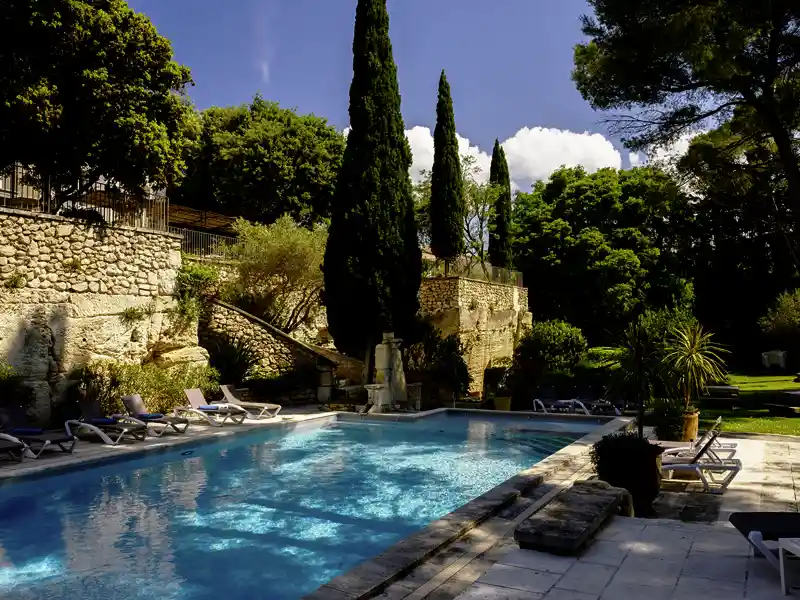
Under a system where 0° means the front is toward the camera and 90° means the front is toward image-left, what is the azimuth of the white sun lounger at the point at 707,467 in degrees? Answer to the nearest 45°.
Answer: approximately 90°

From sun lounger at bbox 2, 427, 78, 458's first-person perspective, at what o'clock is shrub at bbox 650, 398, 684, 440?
The shrub is roughly at 1 o'clock from the sun lounger.

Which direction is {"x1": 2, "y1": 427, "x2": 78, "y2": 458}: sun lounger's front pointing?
to the viewer's right

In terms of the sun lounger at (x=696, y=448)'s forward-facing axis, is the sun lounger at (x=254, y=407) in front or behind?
in front

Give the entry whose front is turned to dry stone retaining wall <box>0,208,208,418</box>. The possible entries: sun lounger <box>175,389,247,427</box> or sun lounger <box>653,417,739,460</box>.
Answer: sun lounger <box>653,417,739,460</box>

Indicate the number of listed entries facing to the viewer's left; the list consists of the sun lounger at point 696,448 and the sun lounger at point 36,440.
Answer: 1

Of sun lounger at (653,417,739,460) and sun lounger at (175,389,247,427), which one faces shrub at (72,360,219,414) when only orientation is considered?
sun lounger at (653,417,739,460)

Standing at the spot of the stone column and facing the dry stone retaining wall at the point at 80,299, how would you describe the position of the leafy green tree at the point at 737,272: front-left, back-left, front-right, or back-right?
back-right

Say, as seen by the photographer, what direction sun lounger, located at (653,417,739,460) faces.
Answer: facing to the left of the viewer

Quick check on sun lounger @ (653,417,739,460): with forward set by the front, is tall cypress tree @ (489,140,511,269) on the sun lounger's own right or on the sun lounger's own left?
on the sun lounger's own right

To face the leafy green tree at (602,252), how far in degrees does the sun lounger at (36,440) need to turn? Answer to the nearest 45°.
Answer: approximately 45° to its left

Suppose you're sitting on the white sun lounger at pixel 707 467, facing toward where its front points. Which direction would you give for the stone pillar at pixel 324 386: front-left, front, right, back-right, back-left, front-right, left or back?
front-right

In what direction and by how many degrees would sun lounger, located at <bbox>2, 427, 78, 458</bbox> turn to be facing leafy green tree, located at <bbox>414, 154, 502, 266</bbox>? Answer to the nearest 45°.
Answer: approximately 45° to its left

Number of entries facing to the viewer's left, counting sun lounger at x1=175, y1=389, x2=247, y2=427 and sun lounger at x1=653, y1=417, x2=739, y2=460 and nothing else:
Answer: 1

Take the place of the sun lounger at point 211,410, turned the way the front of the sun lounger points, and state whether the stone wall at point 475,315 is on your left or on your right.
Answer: on your left

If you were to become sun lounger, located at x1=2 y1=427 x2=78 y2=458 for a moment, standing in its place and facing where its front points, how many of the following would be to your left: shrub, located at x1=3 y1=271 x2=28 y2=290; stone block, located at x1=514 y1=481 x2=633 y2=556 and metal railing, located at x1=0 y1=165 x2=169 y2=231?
2

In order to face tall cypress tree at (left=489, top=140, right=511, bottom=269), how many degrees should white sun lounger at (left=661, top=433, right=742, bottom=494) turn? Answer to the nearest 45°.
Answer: approximately 90° to its right

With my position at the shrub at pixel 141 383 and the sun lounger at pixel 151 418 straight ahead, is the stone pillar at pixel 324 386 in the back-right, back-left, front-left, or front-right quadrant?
back-left
